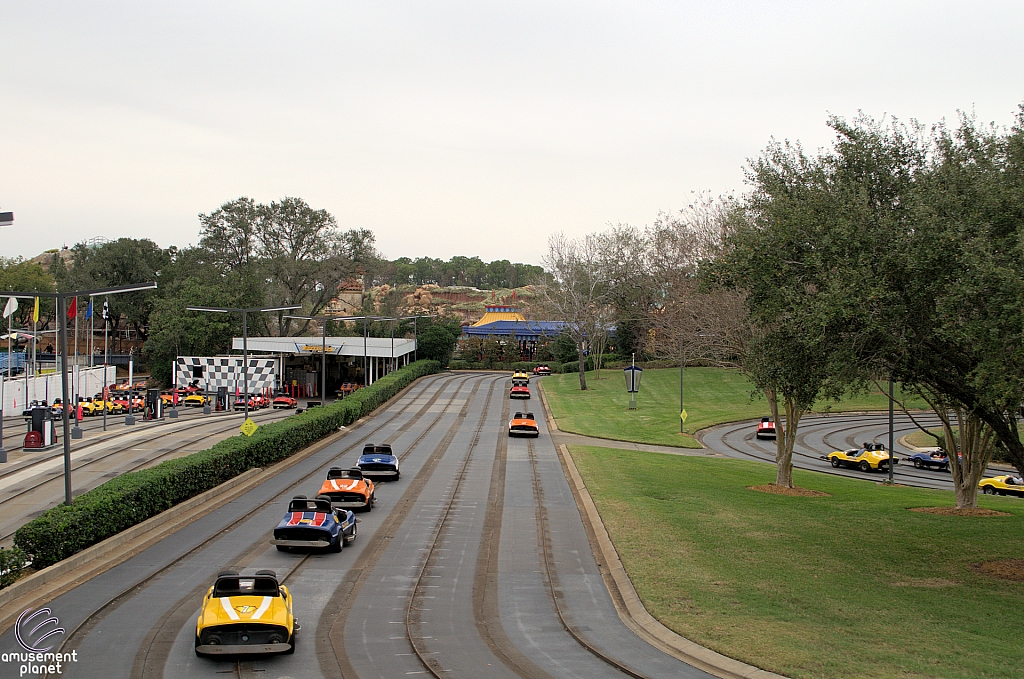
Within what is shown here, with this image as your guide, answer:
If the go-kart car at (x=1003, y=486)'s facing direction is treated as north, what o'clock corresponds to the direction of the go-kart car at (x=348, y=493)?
the go-kart car at (x=348, y=493) is roughly at 10 o'clock from the go-kart car at (x=1003, y=486).

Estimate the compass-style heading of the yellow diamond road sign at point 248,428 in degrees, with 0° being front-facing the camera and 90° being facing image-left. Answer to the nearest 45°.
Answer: approximately 0°

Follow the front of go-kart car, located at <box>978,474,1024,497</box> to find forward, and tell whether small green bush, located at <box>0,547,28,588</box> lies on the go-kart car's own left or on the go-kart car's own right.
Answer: on the go-kart car's own left

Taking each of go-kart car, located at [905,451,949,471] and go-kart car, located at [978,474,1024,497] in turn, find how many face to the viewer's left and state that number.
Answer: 2

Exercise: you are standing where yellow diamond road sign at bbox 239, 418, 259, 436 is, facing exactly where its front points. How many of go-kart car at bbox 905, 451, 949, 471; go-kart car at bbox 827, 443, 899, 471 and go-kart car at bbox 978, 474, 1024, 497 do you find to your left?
3

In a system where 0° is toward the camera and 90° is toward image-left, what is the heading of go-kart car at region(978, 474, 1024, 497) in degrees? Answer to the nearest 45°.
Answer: approximately 90°

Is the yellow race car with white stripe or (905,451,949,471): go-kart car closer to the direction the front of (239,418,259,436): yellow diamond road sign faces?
the yellow race car with white stripe

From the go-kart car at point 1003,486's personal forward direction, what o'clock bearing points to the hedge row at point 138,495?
The hedge row is roughly at 10 o'clock from the go-kart car.

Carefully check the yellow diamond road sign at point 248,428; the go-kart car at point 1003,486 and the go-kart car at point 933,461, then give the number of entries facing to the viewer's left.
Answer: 2

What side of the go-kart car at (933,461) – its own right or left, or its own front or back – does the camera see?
left
